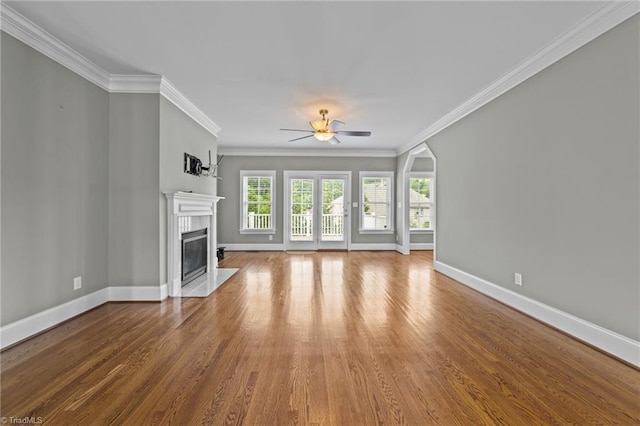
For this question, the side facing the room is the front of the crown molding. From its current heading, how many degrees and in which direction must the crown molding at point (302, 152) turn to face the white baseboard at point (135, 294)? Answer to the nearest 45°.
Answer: approximately 45° to its right

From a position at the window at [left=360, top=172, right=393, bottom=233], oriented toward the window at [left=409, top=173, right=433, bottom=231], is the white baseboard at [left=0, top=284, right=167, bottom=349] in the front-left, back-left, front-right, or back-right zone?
back-right

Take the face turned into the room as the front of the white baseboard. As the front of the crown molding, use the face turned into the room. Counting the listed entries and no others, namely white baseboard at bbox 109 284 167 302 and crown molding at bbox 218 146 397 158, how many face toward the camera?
2

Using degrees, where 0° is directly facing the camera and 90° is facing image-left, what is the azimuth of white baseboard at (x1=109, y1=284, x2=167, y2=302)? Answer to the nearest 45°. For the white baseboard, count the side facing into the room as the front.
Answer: approximately 0°

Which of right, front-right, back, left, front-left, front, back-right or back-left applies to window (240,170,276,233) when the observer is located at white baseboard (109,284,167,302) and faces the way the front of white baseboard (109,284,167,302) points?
back-left

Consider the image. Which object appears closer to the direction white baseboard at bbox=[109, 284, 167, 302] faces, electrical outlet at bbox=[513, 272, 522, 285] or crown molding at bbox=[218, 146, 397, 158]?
the electrical outlet

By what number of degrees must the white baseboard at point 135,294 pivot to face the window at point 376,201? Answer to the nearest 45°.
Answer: approximately 90° to its left
